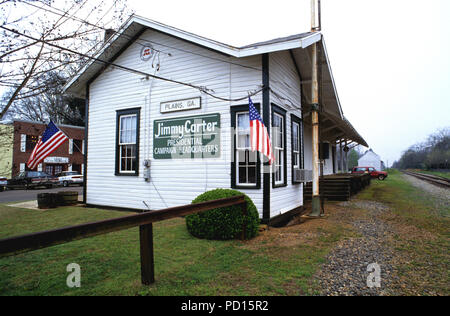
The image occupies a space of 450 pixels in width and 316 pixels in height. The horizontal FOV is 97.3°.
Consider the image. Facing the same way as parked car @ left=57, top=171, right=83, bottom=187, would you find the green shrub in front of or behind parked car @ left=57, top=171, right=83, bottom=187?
behind

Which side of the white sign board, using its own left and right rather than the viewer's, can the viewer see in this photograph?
front

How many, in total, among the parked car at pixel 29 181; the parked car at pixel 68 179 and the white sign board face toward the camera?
1

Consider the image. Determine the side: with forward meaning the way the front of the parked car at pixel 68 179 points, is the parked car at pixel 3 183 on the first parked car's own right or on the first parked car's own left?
on the first parked car's own left

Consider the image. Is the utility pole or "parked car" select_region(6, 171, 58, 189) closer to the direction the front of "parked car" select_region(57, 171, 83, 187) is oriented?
the parked car

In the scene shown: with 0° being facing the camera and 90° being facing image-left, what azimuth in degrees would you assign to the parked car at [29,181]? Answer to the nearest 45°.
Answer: approximately 135°

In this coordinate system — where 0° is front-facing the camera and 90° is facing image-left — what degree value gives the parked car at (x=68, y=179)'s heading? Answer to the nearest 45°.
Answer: approximately 135°

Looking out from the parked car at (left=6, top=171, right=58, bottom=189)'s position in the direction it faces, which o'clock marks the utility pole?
The utility pole is roughly at 7 o'clock from the parked car.

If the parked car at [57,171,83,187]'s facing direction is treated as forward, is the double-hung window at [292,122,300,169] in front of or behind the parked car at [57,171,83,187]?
behind
